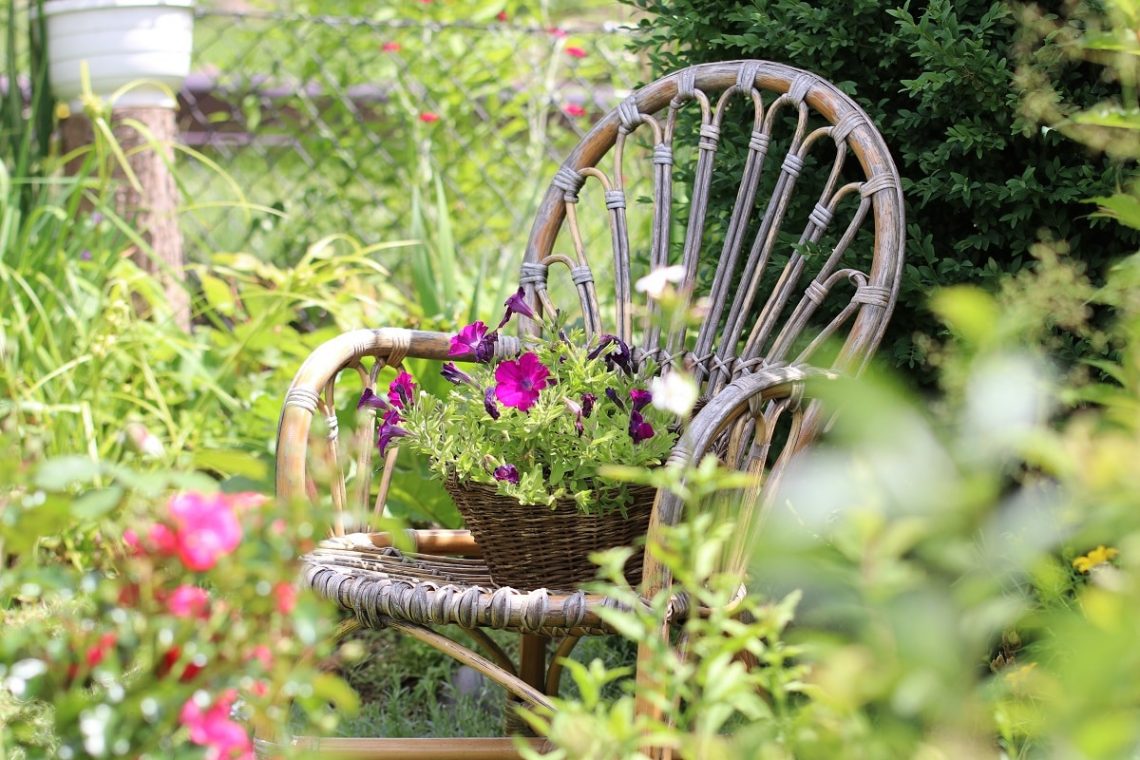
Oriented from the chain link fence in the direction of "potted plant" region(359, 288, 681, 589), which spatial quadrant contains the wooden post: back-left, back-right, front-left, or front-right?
front-right

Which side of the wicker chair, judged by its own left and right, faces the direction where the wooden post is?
right

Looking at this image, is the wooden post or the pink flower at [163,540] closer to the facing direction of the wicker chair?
the pink flower

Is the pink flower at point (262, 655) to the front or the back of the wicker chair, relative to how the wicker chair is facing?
to the front

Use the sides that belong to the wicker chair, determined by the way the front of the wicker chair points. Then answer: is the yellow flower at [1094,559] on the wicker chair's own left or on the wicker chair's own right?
on the wicker chair's own left

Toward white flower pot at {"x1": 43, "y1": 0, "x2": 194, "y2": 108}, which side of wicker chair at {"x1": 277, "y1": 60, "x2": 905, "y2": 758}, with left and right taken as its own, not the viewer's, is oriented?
right

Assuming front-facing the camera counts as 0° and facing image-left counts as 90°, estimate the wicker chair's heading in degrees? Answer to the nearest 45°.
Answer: approximately 45°

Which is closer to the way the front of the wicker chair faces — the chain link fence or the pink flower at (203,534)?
the pink flower

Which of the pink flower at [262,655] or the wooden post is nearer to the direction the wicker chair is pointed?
the pink flower

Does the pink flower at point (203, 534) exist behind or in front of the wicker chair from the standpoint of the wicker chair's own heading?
in front
